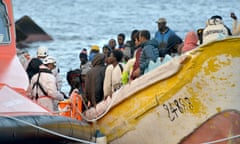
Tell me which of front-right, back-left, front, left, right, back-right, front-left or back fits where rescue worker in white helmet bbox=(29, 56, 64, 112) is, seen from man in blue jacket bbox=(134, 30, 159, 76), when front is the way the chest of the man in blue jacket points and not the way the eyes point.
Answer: front

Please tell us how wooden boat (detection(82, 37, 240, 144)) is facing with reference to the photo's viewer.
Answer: facing the viewer and to the right of the viewer

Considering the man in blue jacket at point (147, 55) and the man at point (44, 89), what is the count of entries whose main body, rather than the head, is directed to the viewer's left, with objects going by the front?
1

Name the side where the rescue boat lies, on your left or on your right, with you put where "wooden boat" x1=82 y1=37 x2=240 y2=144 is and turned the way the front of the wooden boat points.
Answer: on your right

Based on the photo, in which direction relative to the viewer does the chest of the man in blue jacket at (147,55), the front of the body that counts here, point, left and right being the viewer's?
facing to the left of the viewer

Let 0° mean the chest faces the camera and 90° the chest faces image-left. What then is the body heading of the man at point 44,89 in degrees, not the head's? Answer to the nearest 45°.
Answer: approximately 225°
